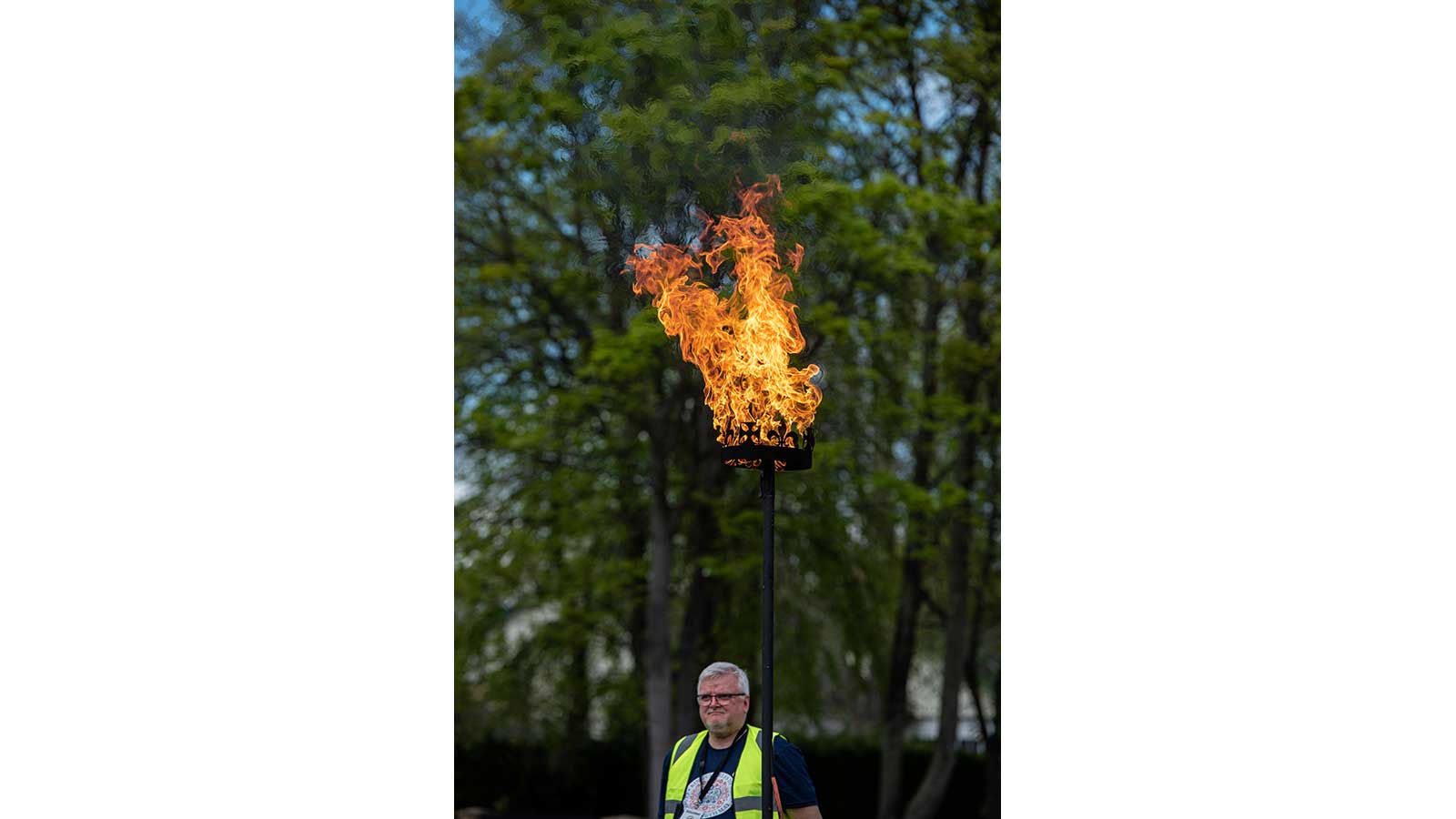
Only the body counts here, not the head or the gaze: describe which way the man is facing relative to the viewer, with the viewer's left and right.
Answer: facing the viewer and to the left of the viewer
